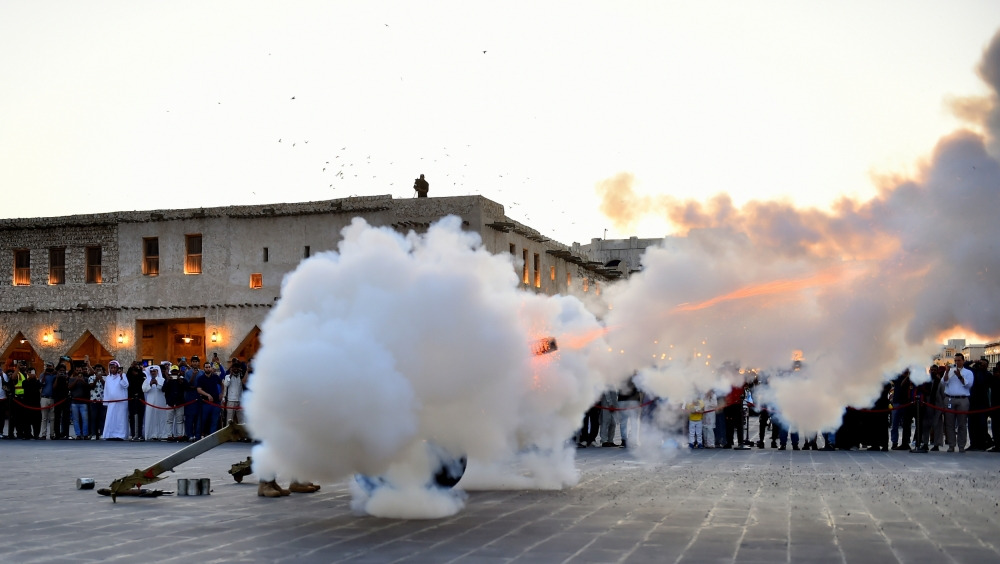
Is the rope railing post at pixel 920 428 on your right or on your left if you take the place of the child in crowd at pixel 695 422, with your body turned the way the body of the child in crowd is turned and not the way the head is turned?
on your left

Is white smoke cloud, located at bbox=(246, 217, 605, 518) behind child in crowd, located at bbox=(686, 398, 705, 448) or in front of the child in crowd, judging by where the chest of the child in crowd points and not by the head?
in front

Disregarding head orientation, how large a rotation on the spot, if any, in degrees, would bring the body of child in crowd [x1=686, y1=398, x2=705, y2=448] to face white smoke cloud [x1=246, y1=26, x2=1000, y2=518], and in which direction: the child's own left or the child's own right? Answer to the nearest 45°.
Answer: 0° — they already face it

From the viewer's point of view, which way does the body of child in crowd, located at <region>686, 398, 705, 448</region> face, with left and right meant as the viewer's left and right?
facing the viewer

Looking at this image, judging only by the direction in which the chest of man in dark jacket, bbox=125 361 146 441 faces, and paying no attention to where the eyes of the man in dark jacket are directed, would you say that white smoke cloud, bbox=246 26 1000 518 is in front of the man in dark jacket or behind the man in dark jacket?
in front

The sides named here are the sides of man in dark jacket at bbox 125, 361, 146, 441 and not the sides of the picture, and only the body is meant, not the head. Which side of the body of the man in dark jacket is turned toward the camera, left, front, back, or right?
front

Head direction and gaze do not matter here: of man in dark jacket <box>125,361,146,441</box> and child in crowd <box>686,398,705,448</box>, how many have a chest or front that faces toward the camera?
2

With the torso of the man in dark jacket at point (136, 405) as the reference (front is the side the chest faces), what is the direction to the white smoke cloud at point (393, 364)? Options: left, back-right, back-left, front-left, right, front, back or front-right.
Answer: front

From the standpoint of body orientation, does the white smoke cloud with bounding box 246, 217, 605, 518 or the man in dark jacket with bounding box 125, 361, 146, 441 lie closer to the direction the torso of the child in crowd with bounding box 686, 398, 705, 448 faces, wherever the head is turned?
the white smoke cloud

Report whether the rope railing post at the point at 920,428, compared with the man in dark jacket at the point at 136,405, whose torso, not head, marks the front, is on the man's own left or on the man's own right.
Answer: on the man's own left
